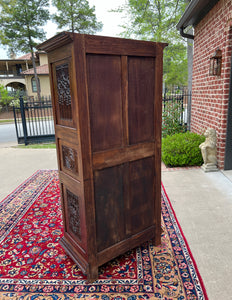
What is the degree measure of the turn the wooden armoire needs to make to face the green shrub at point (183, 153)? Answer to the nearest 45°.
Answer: approximately 90° to its right

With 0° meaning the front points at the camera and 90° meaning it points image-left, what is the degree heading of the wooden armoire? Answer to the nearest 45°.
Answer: approximately 135°

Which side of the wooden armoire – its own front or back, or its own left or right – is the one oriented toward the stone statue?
right
